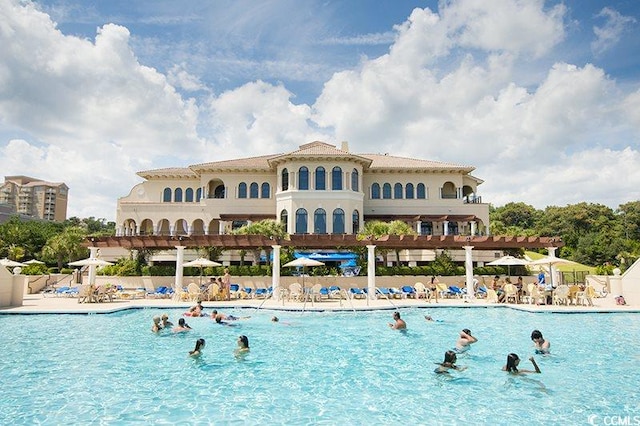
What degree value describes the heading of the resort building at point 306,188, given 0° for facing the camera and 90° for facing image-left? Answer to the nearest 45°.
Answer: approximately 0°

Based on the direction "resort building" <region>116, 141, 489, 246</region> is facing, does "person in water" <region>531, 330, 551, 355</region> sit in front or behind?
in front

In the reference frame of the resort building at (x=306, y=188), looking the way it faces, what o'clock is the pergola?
The pergola is roughly at 12 o'clock from the resort building.

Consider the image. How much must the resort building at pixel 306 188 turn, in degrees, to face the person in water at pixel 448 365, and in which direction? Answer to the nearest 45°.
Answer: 0° — it already faces them

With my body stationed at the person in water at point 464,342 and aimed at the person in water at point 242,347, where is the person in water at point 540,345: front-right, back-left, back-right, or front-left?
back-left

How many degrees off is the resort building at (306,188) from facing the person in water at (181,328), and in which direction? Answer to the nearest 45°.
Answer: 0° — it already faces them

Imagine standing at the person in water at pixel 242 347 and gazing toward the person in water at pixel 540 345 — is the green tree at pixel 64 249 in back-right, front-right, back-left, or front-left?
back-left

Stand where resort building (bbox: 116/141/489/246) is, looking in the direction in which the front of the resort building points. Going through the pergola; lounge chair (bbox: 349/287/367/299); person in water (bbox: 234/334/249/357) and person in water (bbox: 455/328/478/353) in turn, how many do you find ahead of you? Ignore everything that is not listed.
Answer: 4

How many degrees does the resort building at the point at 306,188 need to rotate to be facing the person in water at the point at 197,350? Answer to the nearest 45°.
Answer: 0° — it already faces them

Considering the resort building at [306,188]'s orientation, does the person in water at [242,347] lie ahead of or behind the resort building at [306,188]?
ahead
